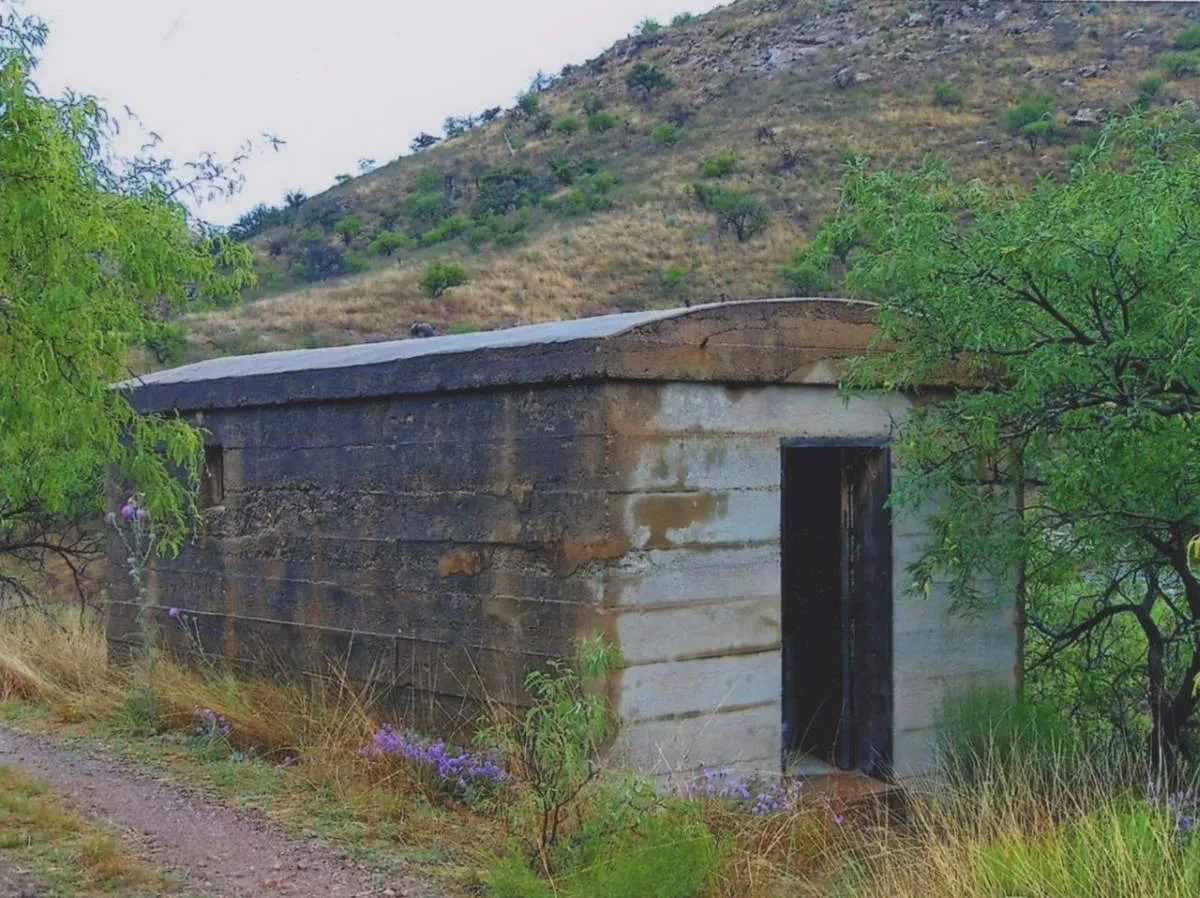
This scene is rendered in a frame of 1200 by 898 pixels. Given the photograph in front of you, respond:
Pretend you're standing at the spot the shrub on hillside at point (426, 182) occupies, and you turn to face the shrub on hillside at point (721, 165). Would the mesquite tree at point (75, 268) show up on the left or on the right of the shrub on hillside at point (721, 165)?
right

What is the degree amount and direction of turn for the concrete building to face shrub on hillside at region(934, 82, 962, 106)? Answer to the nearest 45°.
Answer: approximately 135° to its left

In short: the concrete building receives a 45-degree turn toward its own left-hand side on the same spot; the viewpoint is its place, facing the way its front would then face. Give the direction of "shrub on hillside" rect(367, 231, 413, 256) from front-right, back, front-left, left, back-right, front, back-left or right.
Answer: left

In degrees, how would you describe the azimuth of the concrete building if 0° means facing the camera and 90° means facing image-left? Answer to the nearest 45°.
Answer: approximately 315°

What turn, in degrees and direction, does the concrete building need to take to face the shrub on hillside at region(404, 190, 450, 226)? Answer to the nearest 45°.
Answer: approximately 135° to its left

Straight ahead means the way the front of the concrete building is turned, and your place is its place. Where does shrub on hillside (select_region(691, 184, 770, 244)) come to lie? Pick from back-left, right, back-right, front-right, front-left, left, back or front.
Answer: back-left

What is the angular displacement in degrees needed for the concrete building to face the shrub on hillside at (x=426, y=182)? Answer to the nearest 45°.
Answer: approximately 135° to its left

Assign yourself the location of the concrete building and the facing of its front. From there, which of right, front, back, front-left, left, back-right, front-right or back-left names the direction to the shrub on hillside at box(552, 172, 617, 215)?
back-left

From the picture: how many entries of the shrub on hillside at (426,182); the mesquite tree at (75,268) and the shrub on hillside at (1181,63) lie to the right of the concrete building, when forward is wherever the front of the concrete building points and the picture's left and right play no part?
1

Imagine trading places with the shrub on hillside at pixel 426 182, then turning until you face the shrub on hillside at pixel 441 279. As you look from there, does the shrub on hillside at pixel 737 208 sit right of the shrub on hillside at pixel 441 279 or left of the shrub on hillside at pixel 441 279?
left

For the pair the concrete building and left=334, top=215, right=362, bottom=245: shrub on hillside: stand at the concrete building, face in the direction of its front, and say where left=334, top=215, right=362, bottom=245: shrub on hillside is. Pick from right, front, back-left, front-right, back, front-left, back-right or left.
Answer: back-left

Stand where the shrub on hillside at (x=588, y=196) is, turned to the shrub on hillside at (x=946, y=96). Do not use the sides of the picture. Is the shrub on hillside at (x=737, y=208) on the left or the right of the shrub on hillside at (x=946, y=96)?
right

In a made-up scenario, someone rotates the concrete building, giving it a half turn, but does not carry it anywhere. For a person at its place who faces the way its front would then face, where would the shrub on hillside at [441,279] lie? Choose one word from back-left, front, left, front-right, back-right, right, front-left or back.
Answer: front-right

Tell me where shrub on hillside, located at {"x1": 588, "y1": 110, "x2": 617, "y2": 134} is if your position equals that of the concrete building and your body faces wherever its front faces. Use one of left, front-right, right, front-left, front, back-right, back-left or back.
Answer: back-left

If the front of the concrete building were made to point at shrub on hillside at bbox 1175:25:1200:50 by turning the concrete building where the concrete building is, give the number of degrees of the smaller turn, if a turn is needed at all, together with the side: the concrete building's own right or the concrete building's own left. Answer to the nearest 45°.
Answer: approximately 90° to the concrete building's own left

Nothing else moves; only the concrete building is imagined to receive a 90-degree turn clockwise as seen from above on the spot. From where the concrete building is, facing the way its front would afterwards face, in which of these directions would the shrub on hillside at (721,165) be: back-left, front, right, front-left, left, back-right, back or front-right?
back-right
